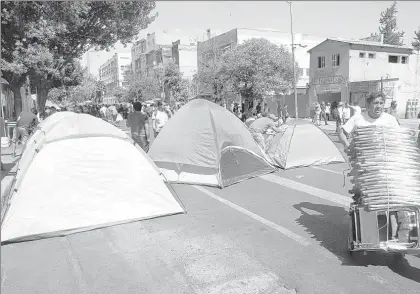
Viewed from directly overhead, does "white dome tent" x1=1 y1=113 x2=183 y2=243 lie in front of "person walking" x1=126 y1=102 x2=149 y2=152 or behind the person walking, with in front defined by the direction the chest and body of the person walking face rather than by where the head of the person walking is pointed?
behind

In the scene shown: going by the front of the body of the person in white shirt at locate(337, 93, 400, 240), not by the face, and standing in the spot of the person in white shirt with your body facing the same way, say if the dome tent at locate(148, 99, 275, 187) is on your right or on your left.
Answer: on your right

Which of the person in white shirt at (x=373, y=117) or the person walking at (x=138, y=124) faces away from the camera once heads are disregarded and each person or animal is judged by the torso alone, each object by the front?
the person walking

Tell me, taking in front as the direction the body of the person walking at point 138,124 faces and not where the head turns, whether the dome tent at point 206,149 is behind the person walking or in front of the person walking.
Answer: behind

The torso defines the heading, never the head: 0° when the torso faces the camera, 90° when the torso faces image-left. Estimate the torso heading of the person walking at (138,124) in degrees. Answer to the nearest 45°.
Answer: approximately 180°

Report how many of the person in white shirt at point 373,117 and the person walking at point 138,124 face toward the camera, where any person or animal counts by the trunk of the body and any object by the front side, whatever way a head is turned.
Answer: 1

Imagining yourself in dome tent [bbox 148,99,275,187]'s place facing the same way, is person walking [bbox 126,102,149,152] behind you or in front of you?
behind

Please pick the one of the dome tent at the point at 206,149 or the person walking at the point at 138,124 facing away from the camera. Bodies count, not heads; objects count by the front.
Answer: the person walking
